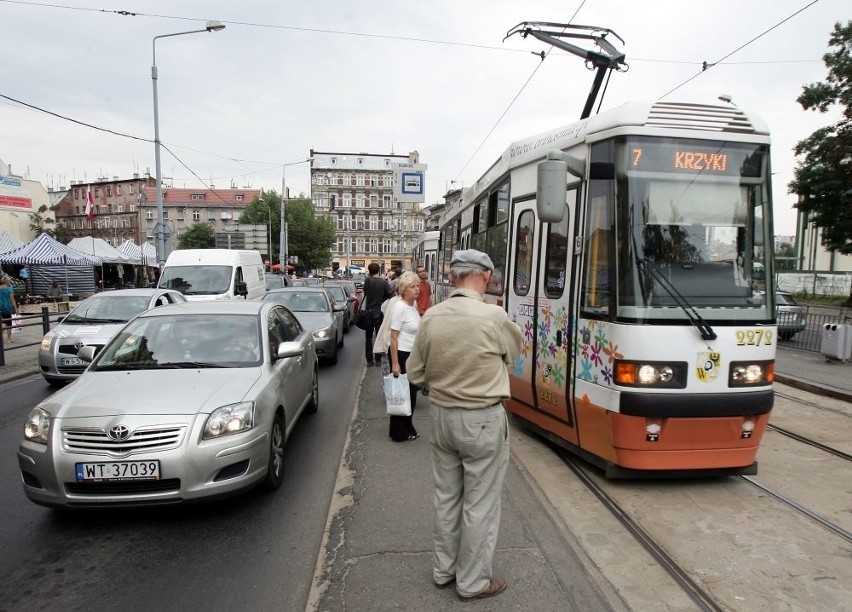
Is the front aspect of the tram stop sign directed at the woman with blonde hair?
yes

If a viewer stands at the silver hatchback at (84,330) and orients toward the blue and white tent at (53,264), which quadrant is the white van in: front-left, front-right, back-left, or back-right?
front-right

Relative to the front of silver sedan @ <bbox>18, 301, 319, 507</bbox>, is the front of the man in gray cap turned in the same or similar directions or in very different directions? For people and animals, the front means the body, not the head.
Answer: very different directions

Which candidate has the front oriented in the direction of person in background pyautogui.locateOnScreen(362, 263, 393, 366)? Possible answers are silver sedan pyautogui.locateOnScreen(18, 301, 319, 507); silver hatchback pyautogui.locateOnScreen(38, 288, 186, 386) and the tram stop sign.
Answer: the tram stop sign

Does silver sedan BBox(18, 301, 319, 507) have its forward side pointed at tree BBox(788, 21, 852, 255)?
no

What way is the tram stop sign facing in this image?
toward the camera

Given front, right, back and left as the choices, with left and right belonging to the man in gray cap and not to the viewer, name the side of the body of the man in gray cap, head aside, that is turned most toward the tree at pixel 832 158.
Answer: front

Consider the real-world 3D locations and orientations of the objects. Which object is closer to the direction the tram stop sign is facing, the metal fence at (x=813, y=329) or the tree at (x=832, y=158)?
the metal fence

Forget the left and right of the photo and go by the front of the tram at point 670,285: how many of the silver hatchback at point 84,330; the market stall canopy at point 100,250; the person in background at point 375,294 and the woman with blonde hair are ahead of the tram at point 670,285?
0

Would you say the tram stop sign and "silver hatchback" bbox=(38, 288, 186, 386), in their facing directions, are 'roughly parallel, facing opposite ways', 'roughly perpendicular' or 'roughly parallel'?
roughly parallel

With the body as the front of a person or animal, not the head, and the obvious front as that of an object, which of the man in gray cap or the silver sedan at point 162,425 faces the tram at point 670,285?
the man in gray cap

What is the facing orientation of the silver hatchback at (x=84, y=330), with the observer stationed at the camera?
facing the viewer and to the left of the viewer

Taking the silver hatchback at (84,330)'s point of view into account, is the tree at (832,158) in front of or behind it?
behind

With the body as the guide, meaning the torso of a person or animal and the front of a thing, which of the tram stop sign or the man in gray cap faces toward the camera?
the tram stop sign

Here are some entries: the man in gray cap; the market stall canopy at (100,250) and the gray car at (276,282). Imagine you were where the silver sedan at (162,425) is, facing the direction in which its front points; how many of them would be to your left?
1

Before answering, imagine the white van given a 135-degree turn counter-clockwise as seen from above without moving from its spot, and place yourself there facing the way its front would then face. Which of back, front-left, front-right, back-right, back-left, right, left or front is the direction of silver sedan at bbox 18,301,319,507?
right

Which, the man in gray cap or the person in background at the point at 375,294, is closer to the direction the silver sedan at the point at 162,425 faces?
the man in gray cap

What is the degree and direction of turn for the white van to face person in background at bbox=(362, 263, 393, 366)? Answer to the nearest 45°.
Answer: approximately 90° to its left
